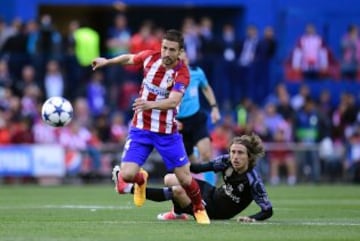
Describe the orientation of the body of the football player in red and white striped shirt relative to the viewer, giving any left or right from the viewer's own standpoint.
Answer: facing the viewer

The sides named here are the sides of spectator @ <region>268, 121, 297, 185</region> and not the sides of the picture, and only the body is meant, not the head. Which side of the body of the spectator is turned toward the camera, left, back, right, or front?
front

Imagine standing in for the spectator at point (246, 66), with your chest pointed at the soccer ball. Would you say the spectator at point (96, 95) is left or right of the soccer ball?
right

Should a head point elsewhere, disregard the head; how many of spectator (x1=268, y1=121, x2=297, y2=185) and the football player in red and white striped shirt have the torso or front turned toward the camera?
2

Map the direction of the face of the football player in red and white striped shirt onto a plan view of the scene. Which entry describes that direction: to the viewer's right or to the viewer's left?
to the viewer's left

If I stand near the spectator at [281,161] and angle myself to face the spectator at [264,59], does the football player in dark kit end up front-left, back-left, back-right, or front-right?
back-left

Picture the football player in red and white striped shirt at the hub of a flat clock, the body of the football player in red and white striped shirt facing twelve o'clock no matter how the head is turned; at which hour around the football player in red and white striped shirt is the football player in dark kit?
The football player in dark kit is roughly at 9 o'clock from the football player in red and white striped shirt.

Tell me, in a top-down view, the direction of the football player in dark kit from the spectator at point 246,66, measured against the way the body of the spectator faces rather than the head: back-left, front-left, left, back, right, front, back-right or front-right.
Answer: front

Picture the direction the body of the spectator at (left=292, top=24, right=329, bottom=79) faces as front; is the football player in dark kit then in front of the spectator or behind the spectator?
in front

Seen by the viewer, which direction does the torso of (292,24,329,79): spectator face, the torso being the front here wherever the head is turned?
toward the camera

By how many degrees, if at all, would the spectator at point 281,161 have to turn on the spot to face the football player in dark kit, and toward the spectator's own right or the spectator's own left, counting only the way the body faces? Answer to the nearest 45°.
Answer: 0° — they already face them

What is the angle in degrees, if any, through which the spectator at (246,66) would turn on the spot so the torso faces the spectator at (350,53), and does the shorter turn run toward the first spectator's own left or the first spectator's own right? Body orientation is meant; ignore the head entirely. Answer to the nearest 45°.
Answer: approximately 90° to the first spectator's own left
